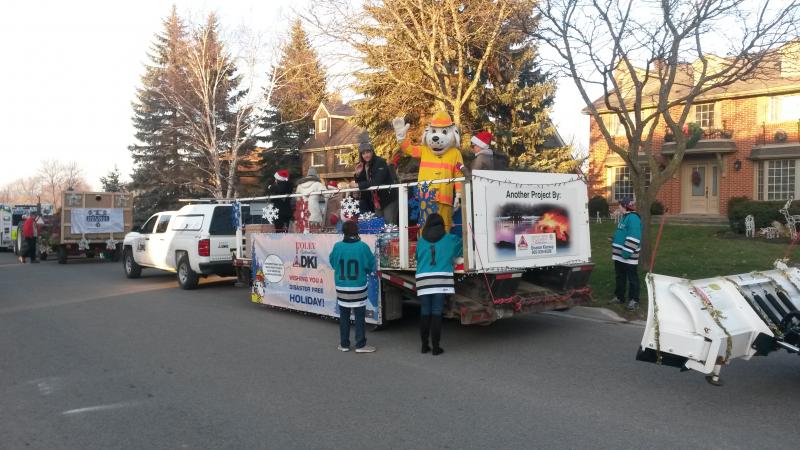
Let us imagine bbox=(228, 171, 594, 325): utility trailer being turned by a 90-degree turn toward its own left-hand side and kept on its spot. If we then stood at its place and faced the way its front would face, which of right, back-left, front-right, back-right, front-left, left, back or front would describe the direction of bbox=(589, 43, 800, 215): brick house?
back

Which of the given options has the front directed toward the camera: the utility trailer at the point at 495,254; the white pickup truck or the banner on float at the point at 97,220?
the banner on float

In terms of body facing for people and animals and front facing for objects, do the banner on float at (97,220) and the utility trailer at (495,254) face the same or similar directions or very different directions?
very different directions

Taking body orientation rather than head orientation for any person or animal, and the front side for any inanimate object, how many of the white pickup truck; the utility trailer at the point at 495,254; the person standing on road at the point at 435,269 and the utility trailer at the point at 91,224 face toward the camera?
0

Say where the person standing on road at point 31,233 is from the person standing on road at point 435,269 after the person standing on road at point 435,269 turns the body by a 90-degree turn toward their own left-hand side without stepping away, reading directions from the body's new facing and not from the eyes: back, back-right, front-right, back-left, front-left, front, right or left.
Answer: front-right

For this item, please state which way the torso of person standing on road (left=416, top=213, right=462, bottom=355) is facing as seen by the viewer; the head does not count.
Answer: away from the camera

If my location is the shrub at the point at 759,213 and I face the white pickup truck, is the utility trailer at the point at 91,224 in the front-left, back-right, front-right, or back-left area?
front-right

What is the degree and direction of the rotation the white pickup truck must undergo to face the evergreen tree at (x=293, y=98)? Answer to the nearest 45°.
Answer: approximately 45° to its right

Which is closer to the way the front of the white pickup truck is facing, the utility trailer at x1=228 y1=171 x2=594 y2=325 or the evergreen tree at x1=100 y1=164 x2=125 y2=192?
the evergreen tree

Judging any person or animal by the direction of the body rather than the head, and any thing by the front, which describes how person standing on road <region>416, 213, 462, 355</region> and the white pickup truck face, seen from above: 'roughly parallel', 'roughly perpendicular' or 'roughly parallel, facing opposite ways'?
roughly perpendicular

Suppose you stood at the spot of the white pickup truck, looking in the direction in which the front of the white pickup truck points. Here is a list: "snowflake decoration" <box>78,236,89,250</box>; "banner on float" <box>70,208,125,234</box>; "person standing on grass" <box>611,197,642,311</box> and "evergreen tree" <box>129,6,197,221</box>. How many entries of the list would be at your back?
1

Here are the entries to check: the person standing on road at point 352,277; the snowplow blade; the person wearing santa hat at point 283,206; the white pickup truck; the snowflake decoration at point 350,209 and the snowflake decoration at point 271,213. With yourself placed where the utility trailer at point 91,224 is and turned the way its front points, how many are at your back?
6

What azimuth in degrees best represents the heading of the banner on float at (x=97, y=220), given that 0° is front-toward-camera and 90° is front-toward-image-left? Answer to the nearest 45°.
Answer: approximately 0°

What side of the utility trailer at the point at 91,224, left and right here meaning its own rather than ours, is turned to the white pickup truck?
back

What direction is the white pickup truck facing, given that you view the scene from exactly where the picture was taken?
facing away from the viewer and to the left of the viewer

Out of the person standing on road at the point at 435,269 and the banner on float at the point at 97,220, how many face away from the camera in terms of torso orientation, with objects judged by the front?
1

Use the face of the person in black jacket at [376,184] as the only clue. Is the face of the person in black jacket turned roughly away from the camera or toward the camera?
toward the camera

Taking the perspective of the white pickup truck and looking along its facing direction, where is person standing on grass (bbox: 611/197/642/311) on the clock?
The person standing on grass is roughly at 6 o'clock from the white pickup truck.

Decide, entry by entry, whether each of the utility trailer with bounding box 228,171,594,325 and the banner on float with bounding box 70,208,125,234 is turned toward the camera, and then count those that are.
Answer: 1

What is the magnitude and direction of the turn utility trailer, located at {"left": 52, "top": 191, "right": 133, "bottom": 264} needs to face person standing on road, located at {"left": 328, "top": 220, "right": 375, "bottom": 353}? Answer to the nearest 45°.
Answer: approximately 180°
